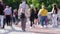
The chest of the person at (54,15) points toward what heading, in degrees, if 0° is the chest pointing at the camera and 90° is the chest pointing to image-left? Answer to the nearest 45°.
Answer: approximately 90°
